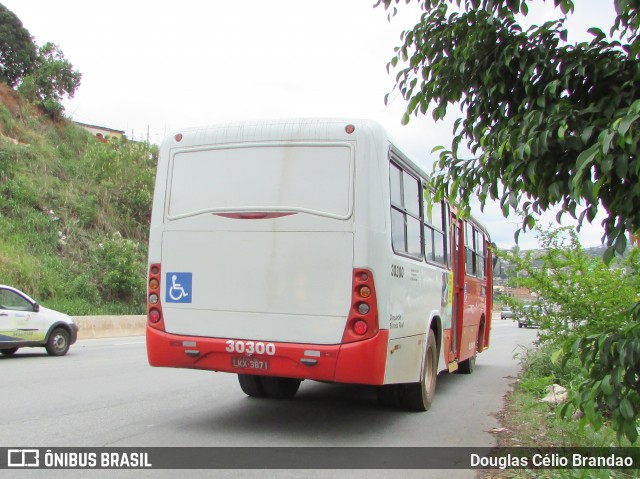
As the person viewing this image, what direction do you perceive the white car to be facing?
facing to the right of the viewer
